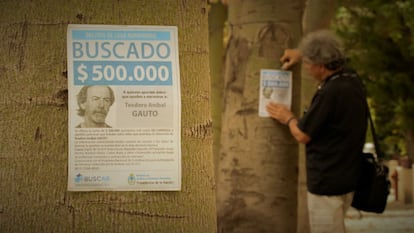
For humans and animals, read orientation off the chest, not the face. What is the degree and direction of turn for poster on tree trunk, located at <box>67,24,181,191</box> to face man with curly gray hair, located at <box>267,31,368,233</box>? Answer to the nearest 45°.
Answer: approximately 135° to its left

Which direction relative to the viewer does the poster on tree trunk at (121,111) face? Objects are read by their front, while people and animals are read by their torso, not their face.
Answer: toward the camera

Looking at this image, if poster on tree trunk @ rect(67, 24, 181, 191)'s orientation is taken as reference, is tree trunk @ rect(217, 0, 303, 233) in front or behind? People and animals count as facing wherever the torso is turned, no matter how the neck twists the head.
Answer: behind

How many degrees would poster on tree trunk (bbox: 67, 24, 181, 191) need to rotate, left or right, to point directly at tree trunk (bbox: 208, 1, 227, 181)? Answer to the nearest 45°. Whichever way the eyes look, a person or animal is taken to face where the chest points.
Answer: approximately 180°

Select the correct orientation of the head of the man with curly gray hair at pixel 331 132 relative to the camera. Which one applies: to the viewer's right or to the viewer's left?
to the viewer's left
